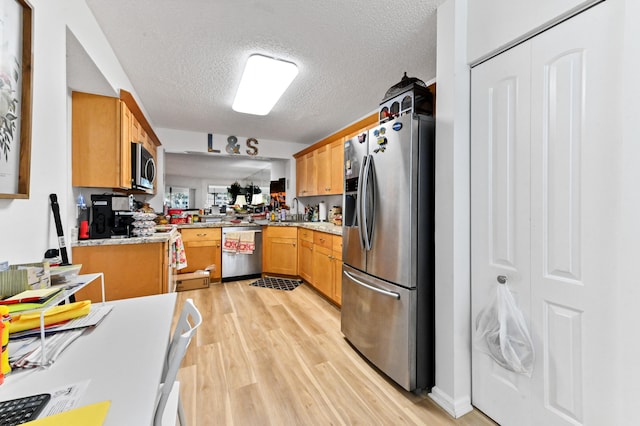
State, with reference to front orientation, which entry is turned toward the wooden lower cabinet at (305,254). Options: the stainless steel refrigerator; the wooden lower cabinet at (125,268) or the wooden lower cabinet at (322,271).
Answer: the wooden lower cabinet at (125,268)

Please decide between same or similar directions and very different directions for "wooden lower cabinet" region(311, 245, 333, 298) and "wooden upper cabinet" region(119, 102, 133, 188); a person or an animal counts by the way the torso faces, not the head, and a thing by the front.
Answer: very different directions

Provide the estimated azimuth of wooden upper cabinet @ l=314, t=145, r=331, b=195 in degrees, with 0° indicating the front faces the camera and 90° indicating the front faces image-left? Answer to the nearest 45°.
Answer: approximately 45°

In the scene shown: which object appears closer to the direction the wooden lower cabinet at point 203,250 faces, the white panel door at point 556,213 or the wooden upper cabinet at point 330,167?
the white panel door

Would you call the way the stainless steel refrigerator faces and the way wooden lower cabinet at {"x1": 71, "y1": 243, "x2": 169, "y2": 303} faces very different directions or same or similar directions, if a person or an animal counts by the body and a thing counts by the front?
very different directions

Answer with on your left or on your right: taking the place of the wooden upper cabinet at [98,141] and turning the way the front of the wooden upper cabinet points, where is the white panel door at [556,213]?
on your right

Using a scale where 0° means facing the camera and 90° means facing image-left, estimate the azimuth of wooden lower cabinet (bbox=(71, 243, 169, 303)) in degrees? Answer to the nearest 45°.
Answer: approximately 270°

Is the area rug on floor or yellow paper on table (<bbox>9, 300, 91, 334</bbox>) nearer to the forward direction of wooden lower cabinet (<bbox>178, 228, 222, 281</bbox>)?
the yellow paper on table

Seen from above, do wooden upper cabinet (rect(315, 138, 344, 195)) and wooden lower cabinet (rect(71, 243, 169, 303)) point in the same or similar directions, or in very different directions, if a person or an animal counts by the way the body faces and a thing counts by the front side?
very different directions

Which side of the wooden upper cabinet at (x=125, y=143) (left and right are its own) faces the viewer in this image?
right

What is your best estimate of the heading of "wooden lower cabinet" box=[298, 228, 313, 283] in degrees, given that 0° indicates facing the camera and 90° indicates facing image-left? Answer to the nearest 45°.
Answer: approximately 45°

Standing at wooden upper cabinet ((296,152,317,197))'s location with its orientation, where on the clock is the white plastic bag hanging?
The white plastic bag hanging is roughly at 10 o'clock from the wooden upper cabinet.
